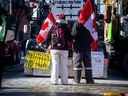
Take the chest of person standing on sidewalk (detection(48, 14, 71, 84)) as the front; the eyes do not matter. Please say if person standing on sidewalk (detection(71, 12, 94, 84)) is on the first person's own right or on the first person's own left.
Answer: on the first person's own right

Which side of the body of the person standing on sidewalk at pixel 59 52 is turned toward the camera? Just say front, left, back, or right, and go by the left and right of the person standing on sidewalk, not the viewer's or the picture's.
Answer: back
